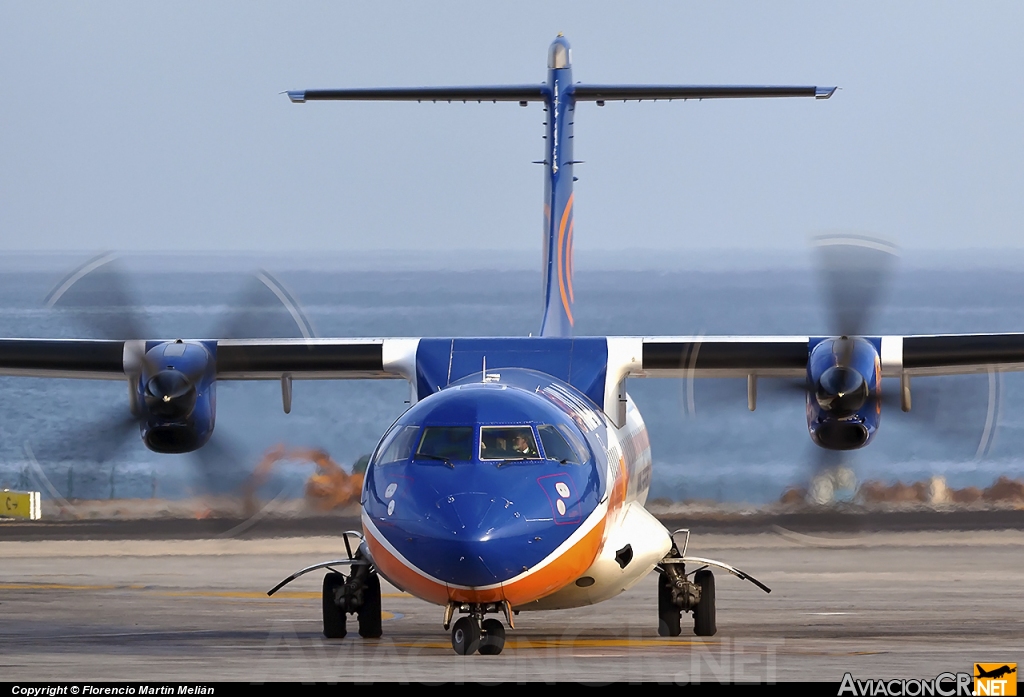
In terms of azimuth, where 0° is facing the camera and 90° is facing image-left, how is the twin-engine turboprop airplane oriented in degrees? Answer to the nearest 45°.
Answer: approximately 0°
